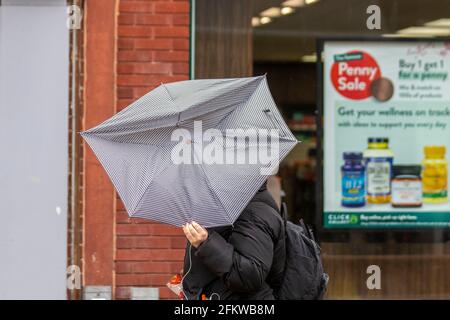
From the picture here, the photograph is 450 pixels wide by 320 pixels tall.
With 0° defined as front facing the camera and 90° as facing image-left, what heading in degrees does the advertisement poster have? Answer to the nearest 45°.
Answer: approximately 0°
